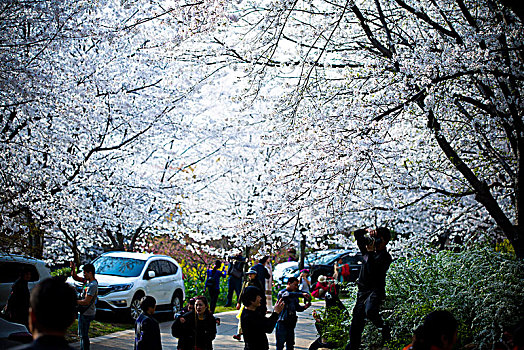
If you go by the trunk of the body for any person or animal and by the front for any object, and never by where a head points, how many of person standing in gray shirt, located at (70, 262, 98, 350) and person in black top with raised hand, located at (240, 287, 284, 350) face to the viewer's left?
1

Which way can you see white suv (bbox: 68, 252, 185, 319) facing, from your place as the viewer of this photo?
facing the viewer and to the left of the viewer

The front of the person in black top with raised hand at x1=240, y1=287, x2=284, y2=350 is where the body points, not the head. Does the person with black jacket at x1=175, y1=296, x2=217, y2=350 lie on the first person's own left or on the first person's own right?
on the first person's own left

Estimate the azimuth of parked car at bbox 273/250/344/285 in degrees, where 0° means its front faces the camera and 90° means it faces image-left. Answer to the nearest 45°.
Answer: approximately 45°

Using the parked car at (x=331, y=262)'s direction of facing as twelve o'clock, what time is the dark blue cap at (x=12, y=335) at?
The dark blue cap is roughly at 11 o'clock from the parked car.

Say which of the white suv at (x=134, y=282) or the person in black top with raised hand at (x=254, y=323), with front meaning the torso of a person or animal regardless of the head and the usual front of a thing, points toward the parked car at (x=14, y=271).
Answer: the white suv

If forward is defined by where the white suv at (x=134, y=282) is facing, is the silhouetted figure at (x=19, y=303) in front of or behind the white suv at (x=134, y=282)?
in front

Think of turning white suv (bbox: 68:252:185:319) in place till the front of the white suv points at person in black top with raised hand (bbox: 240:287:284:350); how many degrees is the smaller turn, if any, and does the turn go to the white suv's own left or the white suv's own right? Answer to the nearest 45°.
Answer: approximately 45° to the white suv's own left

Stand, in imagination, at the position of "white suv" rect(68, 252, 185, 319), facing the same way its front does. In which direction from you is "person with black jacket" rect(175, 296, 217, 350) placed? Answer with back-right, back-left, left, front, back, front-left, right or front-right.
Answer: front-left

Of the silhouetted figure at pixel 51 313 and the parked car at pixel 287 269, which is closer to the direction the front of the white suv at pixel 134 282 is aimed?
the silhouetted figure
